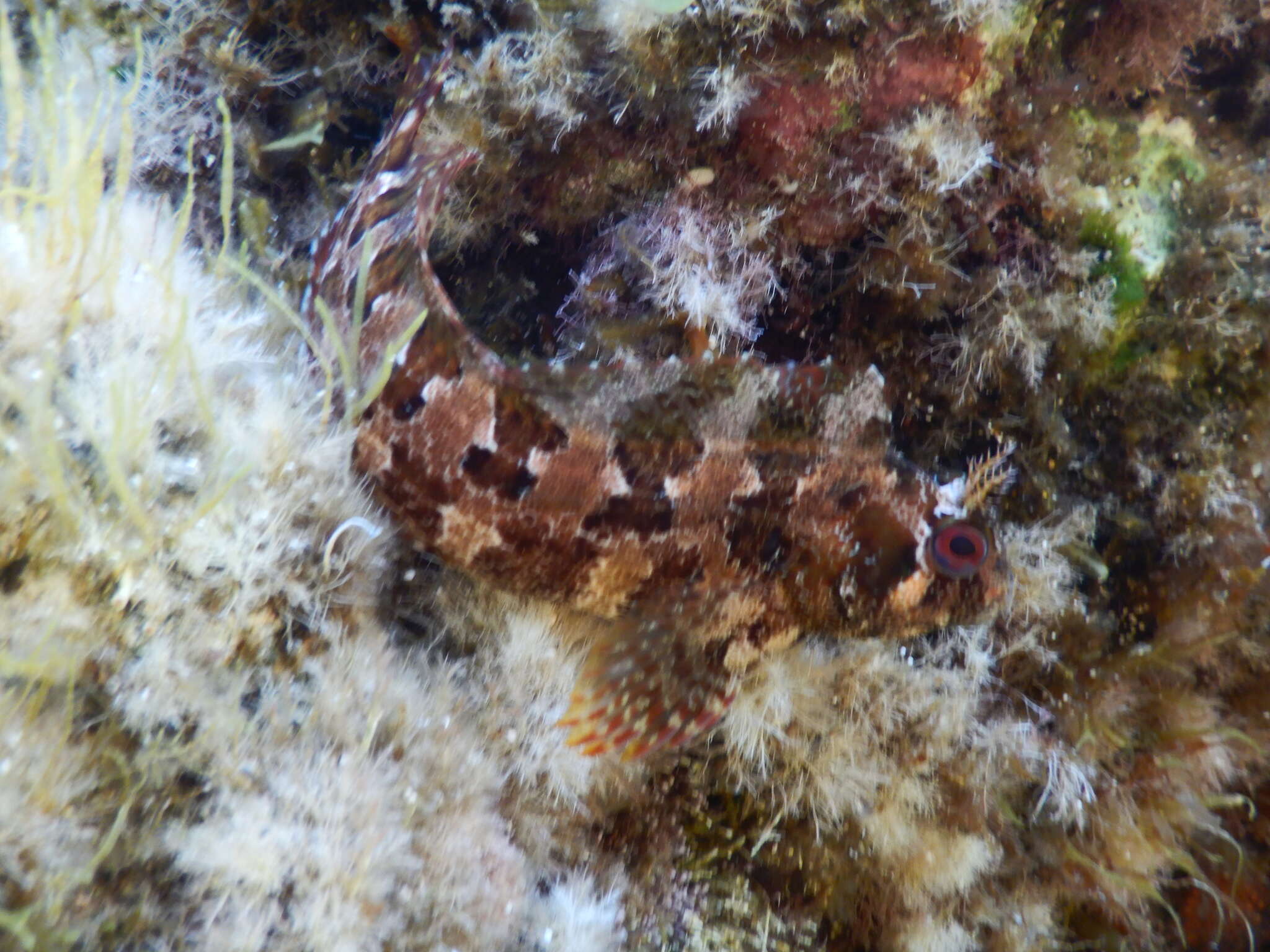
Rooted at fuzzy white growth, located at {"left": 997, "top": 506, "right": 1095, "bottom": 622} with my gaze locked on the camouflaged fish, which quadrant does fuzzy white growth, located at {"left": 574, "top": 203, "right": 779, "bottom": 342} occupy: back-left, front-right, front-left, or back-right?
front-right

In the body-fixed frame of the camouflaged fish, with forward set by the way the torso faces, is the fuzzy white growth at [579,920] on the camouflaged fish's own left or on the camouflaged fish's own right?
on the camouflaged fish's own right

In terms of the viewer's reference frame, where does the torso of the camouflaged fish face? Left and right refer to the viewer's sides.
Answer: facing to the right of the viewer

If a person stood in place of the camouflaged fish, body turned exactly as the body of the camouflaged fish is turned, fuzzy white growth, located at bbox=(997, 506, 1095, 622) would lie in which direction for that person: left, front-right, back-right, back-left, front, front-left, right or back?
front

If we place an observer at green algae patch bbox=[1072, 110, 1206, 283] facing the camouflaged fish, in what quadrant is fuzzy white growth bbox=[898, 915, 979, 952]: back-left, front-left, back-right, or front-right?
front-left

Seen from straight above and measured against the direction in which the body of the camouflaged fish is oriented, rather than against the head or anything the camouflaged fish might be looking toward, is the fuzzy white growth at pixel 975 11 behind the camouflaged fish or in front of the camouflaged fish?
in front

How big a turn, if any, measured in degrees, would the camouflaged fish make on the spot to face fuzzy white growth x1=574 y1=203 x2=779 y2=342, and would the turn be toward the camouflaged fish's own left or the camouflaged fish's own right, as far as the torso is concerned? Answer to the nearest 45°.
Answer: approximately 45° to the camouflaged fish's own left

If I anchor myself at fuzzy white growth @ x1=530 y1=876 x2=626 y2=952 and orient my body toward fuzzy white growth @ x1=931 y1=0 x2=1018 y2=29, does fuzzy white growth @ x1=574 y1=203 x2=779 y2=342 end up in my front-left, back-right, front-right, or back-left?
front-left
